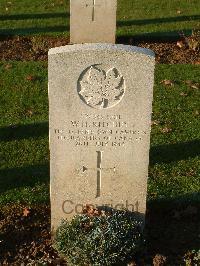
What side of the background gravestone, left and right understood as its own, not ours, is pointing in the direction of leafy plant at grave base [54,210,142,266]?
front

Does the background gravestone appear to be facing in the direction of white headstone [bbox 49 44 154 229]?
yes

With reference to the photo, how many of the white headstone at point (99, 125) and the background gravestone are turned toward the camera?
2

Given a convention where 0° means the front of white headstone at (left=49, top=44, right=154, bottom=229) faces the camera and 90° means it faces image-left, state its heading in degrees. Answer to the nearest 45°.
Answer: approximately 0°

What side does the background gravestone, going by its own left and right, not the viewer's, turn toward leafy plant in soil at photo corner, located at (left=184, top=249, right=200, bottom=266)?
front
